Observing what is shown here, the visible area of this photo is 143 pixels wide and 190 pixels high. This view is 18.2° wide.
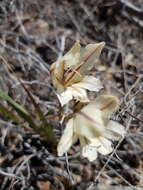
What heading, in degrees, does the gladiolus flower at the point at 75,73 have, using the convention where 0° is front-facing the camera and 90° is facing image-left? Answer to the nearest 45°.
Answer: approximately 315°

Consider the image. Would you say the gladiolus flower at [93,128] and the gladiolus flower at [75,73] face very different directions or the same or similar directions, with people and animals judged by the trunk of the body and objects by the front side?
same or similar directions

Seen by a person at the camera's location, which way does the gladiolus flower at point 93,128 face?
facing the viewer and to the right of the viewer

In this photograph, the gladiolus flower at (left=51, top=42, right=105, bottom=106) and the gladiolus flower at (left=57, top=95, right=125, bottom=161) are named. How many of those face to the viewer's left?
0
